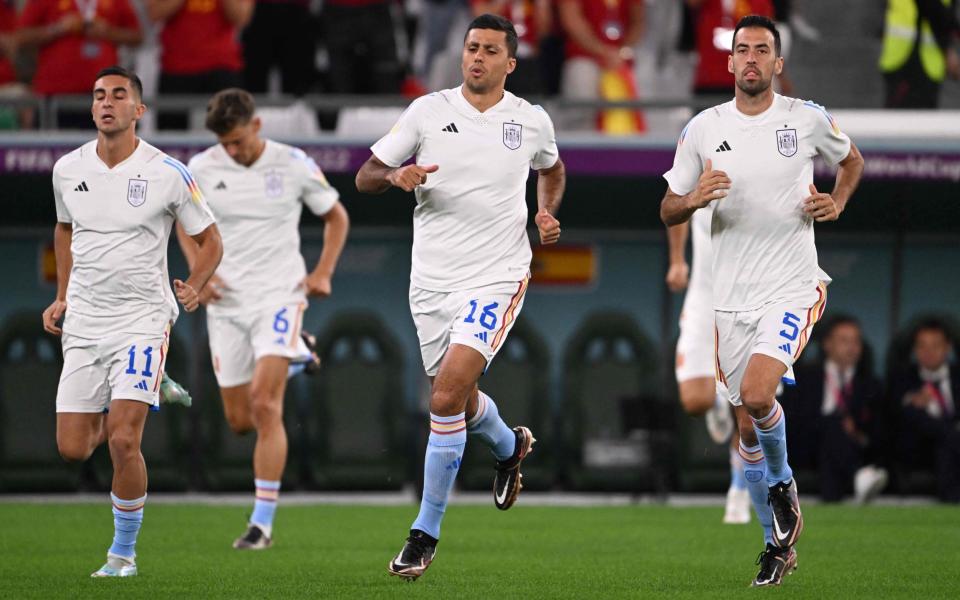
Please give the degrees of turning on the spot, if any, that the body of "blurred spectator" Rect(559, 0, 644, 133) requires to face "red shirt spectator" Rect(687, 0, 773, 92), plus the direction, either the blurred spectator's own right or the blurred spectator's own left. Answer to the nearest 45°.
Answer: approximately 90° to the blurred spectator's own left

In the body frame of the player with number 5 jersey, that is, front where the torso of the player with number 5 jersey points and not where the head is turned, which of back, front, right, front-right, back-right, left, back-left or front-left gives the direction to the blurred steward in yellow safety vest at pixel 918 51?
back

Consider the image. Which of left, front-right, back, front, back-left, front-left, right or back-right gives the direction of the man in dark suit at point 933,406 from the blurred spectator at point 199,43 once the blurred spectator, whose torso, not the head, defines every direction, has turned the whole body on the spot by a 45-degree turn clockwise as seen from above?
back-left

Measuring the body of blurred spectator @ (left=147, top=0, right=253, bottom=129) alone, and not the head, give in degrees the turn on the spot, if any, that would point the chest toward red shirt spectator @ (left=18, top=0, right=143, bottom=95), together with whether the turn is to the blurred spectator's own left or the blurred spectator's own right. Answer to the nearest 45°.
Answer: approximately 90° to the blurred spectator's own right

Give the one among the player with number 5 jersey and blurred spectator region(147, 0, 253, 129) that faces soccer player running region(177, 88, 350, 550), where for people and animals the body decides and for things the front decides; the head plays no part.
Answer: the blurred spectator

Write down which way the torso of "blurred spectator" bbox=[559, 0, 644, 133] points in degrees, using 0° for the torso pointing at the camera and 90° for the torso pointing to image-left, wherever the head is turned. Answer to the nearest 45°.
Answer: approximately 0°

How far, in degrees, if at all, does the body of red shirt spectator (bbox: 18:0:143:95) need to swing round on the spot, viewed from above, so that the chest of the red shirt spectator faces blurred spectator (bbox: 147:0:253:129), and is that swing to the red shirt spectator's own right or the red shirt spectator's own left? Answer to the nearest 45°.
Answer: approximately 90° to the red shirt spectator's own left

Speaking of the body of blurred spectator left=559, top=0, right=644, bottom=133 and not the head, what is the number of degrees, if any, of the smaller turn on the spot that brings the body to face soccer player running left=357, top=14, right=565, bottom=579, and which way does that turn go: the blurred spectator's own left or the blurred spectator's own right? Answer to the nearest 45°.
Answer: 0° — they already face them

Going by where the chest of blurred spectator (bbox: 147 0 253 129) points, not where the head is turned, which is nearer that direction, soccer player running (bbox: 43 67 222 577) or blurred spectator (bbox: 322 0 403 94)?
the soccer player running

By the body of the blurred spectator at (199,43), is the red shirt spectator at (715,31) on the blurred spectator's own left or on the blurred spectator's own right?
on the blurred spectator's own left

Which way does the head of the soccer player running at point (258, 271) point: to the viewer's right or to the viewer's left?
to the viewer's left
